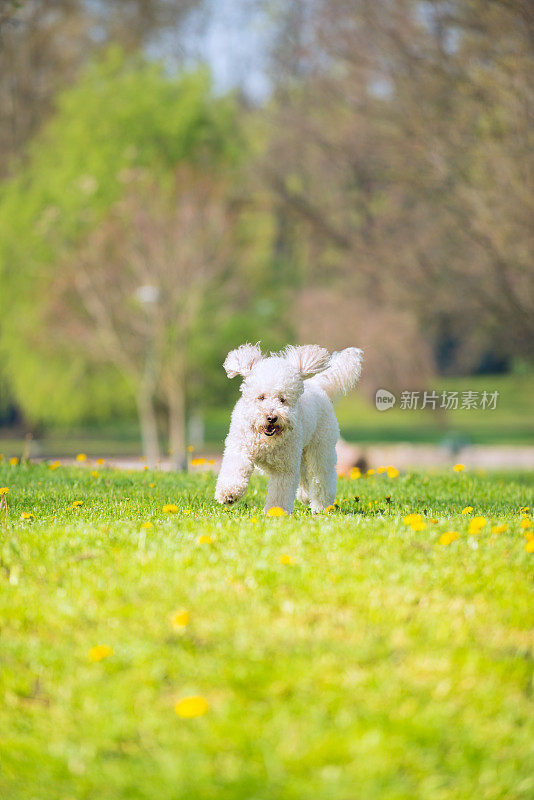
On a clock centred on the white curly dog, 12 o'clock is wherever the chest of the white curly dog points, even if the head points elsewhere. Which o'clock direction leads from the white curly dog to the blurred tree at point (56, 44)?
The blurred tree is roughly at 4 o'clock from the white curly dog.

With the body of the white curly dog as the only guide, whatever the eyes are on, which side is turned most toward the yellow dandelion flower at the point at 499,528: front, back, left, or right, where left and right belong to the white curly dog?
left

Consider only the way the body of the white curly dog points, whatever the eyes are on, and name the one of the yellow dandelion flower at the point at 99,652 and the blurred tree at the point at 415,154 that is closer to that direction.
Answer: the yellow dandelion flower

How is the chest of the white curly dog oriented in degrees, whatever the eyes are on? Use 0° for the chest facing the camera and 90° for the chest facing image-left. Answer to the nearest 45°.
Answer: approximately 45°

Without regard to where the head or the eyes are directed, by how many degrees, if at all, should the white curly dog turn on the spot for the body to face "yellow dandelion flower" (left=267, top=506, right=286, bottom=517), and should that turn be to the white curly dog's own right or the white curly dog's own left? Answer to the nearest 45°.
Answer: approximately 45° to the white curly dog's own left

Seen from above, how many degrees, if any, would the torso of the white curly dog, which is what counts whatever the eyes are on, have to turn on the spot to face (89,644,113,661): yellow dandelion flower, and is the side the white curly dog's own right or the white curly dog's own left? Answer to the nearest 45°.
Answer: approximately 45° to the white curly dog's own left
